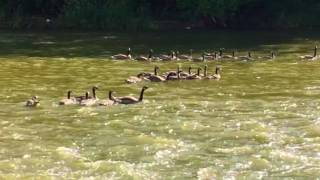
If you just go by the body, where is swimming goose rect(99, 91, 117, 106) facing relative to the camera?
to the viewer's right

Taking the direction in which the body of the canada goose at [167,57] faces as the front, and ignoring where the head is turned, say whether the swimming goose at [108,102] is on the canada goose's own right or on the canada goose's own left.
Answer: on the canada goose's own right

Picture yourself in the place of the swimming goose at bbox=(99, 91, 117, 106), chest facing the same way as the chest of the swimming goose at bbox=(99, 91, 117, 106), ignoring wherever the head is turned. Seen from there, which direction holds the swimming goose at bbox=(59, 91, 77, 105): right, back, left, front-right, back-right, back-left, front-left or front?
back

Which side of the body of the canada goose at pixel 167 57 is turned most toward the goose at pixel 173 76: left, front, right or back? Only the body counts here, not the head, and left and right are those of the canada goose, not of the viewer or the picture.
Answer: right

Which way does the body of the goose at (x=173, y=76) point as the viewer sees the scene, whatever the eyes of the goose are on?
to the viewer's right

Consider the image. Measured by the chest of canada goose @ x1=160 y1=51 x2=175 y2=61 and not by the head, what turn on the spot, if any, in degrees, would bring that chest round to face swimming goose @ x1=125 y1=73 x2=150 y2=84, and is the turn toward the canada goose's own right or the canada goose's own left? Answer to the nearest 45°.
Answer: approximately 90° to the canada goose's own right

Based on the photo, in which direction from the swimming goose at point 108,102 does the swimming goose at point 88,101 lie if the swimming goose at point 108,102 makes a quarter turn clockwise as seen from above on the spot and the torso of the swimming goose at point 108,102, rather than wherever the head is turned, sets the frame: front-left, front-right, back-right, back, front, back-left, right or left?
right

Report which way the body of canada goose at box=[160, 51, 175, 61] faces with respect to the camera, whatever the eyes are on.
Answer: to the viewer's right

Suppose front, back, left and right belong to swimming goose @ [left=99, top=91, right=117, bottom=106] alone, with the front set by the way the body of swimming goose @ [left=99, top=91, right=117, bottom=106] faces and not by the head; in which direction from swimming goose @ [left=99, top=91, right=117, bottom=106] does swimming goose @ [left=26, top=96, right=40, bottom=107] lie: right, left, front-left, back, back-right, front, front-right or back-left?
back
